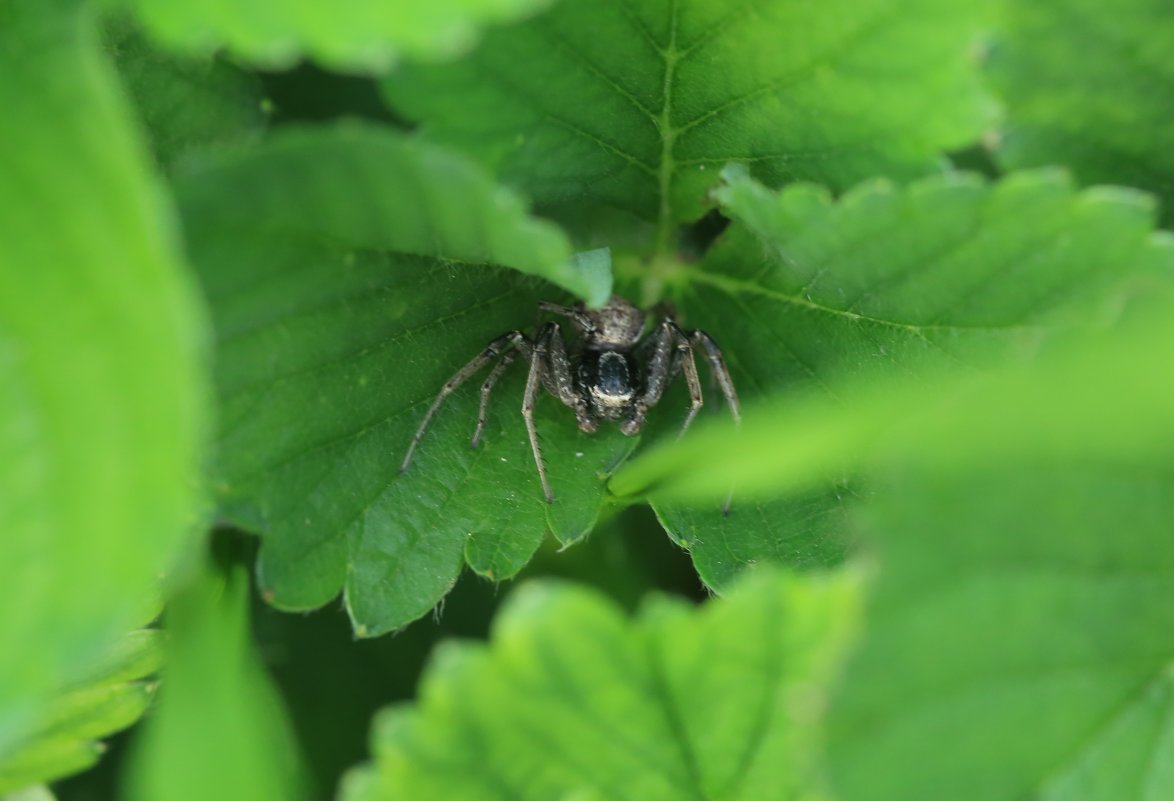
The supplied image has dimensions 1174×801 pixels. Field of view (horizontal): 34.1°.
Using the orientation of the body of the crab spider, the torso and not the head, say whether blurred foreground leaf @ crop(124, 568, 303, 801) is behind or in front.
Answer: in front

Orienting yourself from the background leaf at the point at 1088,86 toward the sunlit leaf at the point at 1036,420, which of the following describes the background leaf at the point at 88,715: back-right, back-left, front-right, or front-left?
front-right

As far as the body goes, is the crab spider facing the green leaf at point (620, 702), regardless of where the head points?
yes

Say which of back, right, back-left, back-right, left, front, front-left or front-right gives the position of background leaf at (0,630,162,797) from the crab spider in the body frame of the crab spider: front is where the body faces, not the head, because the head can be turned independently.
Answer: front-right

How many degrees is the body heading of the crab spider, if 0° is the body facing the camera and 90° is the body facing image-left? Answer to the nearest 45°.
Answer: approximately 0°
